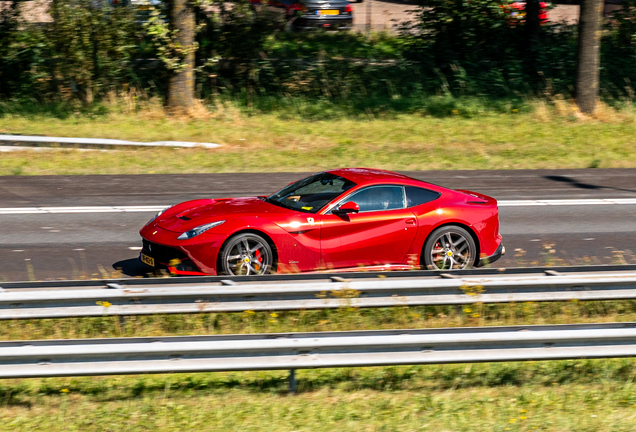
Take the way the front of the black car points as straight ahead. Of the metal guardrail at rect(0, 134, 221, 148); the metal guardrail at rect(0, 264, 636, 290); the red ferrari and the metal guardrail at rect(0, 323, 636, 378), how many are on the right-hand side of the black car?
0

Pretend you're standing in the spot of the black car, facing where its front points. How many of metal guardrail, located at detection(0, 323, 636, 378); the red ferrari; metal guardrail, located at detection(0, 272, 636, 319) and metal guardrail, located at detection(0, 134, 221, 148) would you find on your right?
0

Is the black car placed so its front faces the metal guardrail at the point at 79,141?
no

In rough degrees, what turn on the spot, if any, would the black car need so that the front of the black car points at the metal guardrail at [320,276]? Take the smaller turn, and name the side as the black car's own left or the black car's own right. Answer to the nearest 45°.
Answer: approximately 135° to the black car's own left

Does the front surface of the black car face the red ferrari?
no

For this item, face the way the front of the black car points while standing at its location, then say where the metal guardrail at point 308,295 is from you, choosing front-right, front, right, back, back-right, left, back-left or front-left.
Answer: back-left

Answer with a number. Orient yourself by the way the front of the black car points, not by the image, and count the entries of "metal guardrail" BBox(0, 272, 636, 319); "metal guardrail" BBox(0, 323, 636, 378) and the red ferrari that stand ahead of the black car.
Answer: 0

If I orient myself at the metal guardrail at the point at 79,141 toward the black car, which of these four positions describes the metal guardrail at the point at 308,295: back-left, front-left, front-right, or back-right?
back-right

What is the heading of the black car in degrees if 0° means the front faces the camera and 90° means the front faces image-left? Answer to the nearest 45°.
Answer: approximately 135°

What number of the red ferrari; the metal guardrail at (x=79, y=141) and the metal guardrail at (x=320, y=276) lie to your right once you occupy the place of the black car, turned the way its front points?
0

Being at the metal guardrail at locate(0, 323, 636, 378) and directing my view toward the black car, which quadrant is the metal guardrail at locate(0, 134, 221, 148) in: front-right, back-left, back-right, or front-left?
front-left

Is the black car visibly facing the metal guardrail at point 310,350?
no
